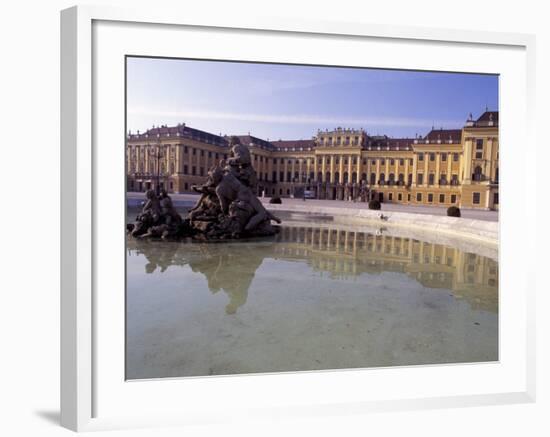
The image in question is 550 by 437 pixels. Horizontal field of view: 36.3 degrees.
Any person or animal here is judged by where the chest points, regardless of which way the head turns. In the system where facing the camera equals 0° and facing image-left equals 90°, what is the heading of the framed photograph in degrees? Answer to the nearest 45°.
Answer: approximately 315°
